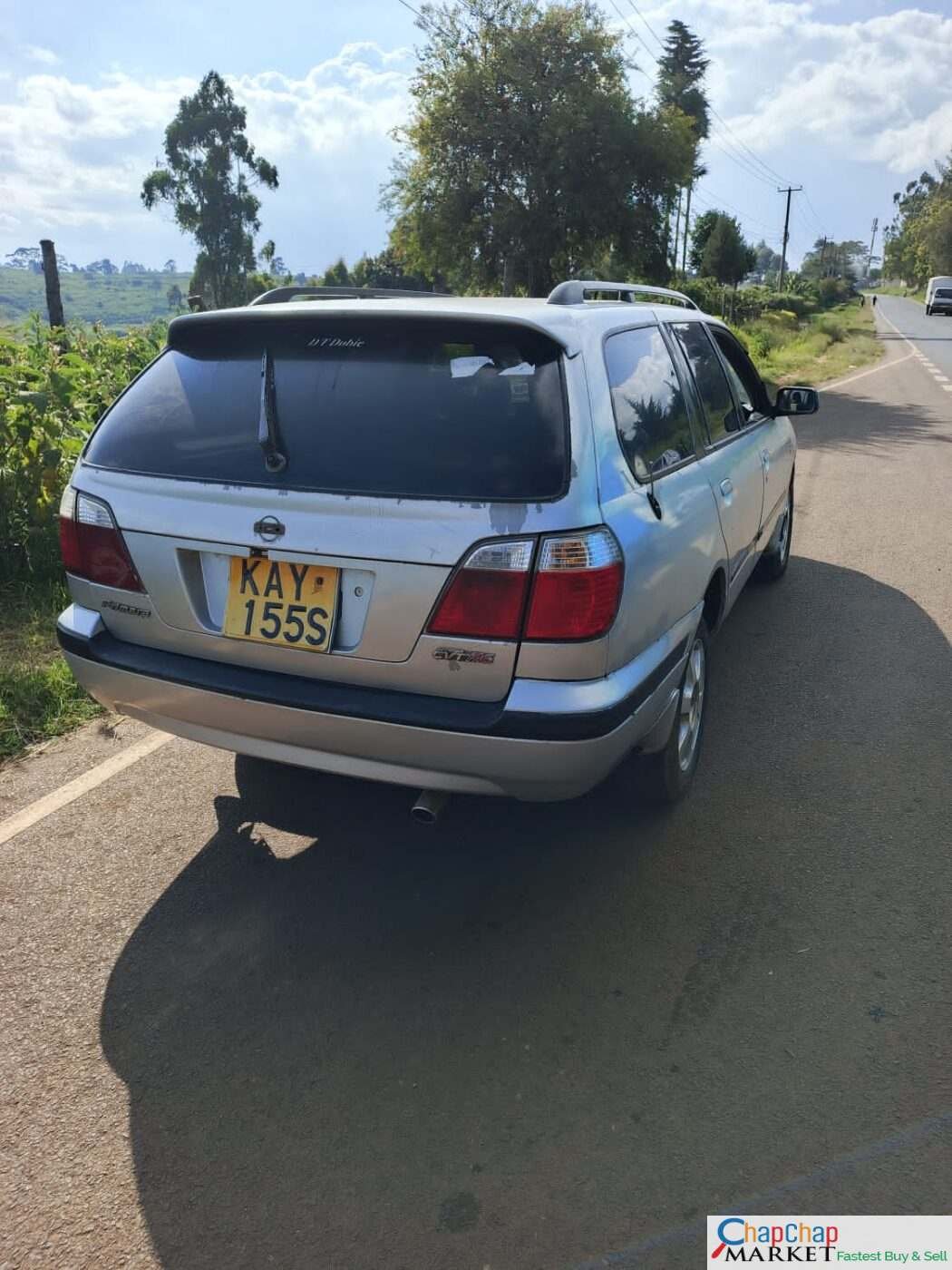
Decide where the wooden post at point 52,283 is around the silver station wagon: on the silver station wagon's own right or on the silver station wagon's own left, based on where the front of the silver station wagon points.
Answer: on the silver station wagon's own left

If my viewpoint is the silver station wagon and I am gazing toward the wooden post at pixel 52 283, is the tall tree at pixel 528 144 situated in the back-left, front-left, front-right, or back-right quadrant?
front-right

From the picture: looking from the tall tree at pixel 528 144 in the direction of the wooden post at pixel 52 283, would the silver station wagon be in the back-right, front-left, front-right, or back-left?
front-left

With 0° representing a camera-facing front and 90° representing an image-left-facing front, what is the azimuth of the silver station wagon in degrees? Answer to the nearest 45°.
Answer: approximately 225°

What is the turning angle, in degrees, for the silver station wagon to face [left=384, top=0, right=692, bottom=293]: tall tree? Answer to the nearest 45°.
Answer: approximately 45° to its left

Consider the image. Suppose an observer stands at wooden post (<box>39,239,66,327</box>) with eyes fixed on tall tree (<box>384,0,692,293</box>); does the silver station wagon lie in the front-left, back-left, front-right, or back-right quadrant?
back-right
